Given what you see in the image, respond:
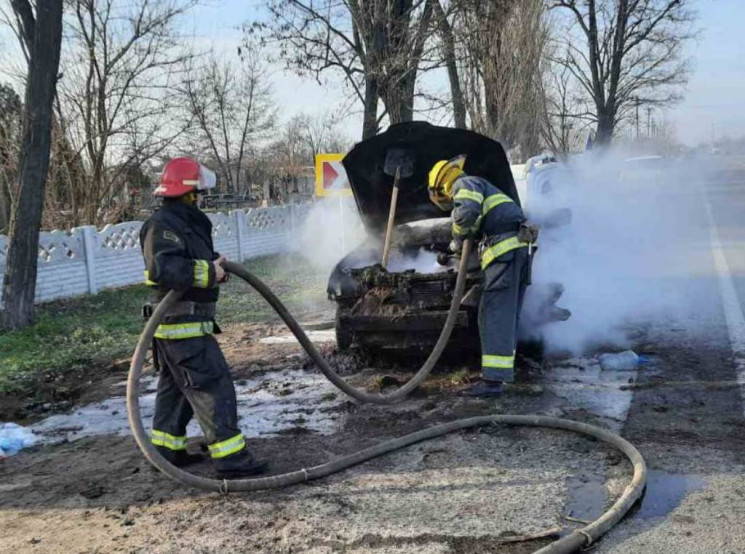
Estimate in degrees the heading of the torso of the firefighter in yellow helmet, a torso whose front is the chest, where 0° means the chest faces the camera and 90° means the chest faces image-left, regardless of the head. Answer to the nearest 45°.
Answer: approximately 90°

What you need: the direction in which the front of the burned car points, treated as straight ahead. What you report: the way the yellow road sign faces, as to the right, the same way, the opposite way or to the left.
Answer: the same way

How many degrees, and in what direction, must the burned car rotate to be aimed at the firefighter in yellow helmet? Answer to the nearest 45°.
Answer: approximately 45° to its left

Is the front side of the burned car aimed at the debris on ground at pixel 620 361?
no

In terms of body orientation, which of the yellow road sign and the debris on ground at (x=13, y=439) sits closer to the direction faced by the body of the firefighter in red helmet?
the yellow road sign

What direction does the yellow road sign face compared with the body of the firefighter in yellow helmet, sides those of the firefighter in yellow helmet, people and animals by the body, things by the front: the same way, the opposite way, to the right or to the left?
to the left

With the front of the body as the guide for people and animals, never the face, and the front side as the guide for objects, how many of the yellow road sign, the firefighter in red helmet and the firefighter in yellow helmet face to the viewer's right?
1

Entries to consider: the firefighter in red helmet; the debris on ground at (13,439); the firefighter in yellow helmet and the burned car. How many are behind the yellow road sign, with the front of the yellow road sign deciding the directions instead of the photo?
0

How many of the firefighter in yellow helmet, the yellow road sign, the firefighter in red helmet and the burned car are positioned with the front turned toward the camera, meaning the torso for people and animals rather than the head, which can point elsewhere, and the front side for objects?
2

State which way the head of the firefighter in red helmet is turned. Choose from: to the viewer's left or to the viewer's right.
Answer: to the viewer's right

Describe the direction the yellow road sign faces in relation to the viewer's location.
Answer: facing the viewer

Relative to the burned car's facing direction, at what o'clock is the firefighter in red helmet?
The firefighter in red helmet is roughly at 1 o'clock from the burned car.

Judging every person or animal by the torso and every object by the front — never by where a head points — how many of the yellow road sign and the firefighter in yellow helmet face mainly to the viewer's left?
1

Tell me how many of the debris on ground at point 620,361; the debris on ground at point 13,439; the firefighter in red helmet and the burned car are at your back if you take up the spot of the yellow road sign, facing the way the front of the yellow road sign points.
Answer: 0

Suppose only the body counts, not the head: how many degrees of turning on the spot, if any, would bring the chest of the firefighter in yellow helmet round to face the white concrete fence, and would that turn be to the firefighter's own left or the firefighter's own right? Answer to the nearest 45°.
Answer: approximately 45° to the firefighter's own right

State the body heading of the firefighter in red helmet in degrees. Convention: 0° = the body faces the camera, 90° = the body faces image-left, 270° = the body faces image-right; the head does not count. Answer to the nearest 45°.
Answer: approximately 270°

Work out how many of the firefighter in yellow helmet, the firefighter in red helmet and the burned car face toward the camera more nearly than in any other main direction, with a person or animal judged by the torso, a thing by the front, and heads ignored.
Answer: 1

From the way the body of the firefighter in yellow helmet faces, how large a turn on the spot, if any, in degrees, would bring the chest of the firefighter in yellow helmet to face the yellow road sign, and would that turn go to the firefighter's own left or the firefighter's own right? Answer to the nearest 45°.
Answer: approximately 45° to the firefighter's own right
